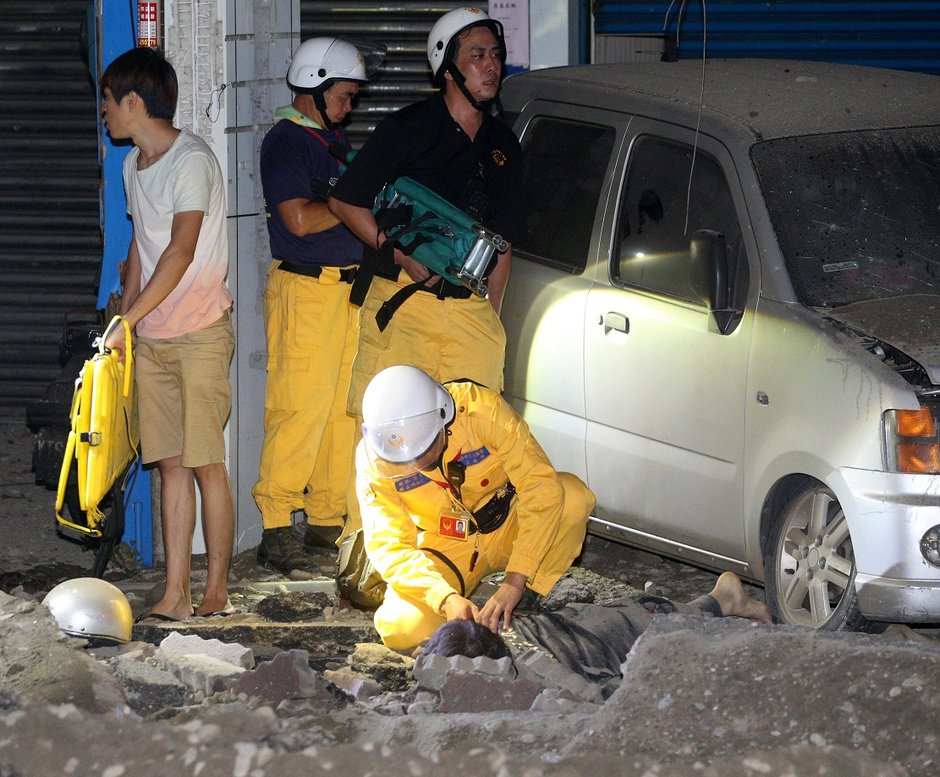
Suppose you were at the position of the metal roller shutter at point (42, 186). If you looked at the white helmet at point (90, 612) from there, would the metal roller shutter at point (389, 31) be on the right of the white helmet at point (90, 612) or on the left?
left

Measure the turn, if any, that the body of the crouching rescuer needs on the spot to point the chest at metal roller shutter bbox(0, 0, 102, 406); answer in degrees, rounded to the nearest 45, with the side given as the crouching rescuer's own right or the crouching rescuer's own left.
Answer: approximately 135° to the crouching rescuer's own right

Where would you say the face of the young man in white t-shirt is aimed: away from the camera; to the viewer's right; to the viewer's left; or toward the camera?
to the viewer's left

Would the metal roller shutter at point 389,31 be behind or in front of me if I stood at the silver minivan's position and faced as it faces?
behind

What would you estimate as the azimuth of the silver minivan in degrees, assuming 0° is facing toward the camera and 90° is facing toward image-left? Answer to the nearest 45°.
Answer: approximately 315°

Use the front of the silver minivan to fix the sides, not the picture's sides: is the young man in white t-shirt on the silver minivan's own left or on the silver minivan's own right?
on the silver minivan's own right
